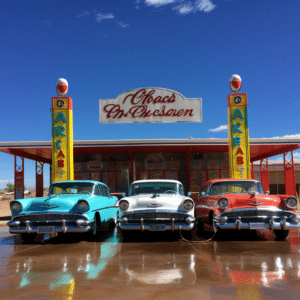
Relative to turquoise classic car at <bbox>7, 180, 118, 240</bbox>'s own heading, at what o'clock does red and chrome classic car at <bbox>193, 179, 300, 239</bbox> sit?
The red and chrome classic car is roughly at 8 o'clock from the turquoise classic car.

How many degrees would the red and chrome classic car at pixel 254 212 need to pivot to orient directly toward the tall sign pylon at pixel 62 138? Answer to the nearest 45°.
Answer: approximately 180°

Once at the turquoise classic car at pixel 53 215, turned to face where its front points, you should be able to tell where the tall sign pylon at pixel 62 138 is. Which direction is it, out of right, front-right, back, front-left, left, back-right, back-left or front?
back-right

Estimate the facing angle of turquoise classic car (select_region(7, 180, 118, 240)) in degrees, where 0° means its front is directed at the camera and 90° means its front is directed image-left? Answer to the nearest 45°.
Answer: approximately 45°

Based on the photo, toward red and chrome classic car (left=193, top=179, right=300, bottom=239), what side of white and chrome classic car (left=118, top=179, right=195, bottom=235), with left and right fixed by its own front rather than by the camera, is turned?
left

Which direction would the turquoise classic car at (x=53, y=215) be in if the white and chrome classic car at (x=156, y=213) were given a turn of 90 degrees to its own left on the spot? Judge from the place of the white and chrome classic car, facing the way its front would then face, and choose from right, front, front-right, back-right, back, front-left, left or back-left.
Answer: back

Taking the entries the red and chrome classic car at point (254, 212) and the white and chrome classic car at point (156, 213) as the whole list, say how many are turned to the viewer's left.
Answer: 0

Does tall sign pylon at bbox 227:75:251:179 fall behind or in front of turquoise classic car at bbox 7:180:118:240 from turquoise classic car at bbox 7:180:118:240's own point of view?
behind

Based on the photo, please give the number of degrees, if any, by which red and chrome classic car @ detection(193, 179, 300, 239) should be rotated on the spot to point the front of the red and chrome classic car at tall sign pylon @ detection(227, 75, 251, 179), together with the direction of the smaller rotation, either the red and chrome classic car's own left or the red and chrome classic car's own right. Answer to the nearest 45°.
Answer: approximately 135° to the red and chrome classic car's own left

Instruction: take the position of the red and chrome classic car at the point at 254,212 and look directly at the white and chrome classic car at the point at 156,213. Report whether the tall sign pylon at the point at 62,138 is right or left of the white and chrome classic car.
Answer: right

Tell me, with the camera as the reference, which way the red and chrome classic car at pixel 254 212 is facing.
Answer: facing the viewer and to the right of the viewer

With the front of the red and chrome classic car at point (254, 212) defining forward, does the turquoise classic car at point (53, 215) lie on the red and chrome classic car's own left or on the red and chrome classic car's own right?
on the red and chrome classic car's own right

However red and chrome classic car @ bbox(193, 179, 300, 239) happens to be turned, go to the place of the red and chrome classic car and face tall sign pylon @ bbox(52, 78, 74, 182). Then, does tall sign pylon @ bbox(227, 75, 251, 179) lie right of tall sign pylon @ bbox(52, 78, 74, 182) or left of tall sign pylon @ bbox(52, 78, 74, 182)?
right

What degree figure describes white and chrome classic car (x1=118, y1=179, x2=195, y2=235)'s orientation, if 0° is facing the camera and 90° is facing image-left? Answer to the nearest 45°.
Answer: approximately 0°
